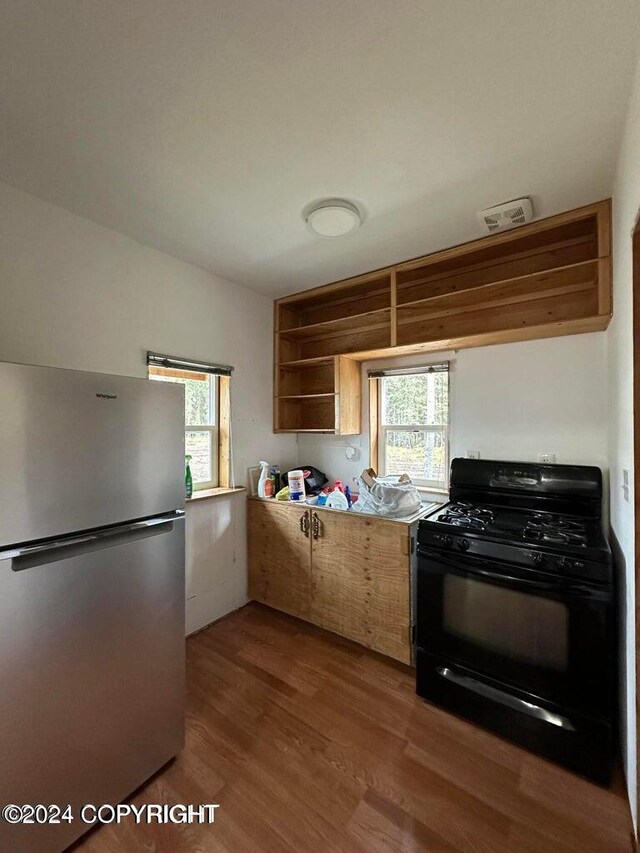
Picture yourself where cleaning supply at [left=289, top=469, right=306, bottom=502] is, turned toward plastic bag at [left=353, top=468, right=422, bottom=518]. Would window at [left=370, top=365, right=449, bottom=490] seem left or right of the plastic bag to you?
left

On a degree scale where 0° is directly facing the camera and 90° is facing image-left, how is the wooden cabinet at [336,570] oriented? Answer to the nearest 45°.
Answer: approximately 45°

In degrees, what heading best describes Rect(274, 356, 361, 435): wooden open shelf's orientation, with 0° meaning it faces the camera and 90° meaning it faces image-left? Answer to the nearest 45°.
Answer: approximately 45°

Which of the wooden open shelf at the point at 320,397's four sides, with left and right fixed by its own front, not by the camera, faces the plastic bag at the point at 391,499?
left
